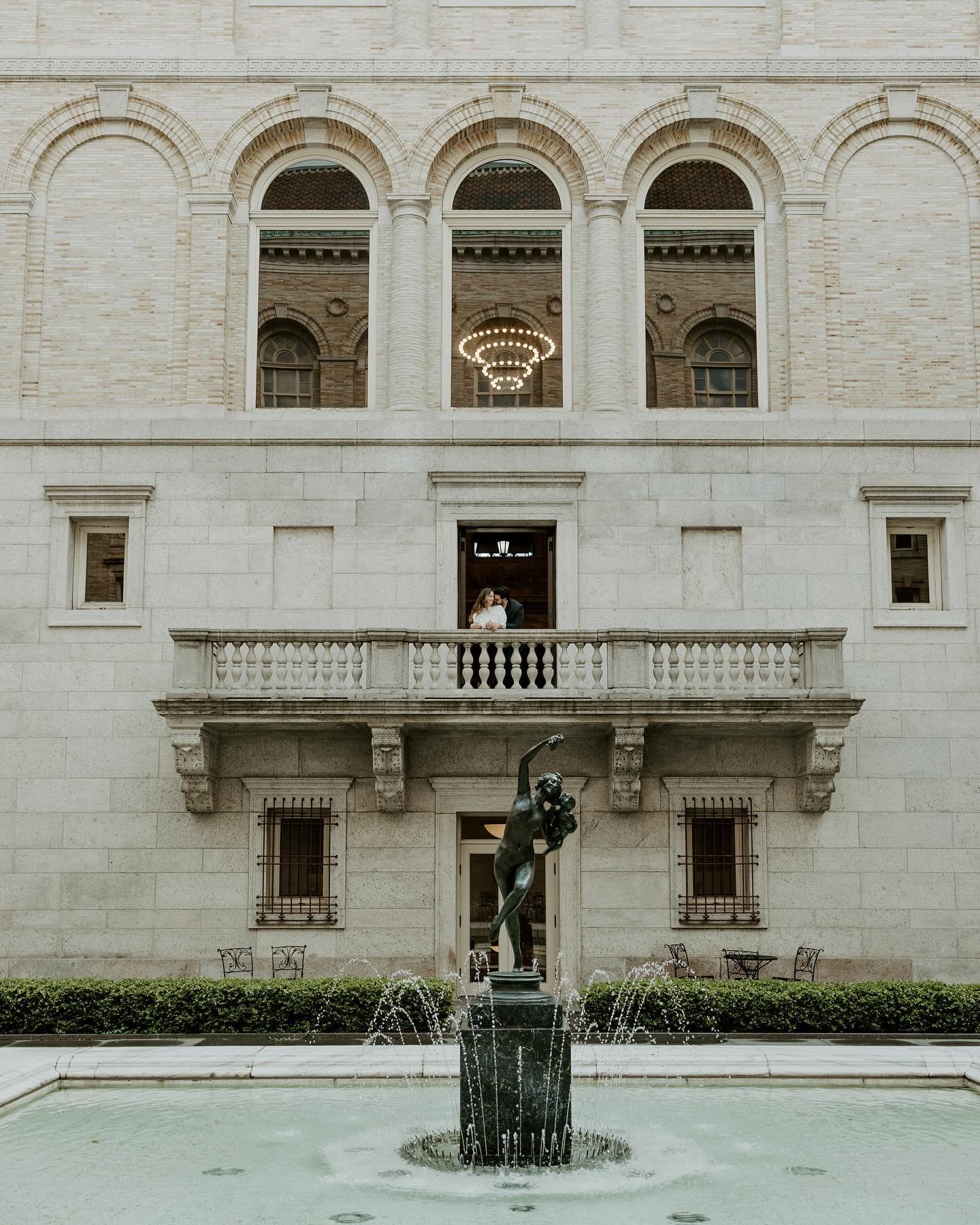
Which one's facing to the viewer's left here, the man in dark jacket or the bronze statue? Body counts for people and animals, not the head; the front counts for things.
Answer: the man in dark jacket

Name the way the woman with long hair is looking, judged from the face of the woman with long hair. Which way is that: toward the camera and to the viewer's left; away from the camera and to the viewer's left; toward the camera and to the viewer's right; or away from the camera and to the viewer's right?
toward the camera and to the viewer's right

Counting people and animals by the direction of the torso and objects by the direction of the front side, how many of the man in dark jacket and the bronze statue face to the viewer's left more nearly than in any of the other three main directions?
1

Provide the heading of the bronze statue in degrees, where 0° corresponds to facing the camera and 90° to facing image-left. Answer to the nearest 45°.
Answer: approximately 315°

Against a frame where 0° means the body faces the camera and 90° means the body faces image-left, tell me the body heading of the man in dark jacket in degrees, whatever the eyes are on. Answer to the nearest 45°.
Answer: approximately 90°

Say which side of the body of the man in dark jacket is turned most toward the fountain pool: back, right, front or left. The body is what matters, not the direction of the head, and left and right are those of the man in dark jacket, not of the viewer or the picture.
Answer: left
